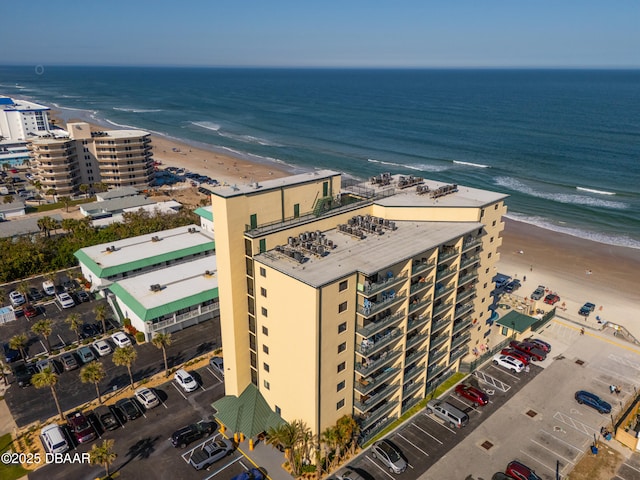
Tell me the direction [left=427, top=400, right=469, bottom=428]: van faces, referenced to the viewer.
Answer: facing away from the viewer and to the left of the viewer

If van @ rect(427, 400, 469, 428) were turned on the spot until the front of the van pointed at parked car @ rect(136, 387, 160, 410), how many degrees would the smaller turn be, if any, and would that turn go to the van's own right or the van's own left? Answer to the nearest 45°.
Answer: approximately 45° to the van's own left

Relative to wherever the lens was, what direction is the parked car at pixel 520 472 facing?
facing the viewer and to the right of the viewer

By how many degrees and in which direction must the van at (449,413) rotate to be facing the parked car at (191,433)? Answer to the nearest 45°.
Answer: approximately 90° to its left

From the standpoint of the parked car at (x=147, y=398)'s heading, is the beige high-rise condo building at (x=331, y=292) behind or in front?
behind
